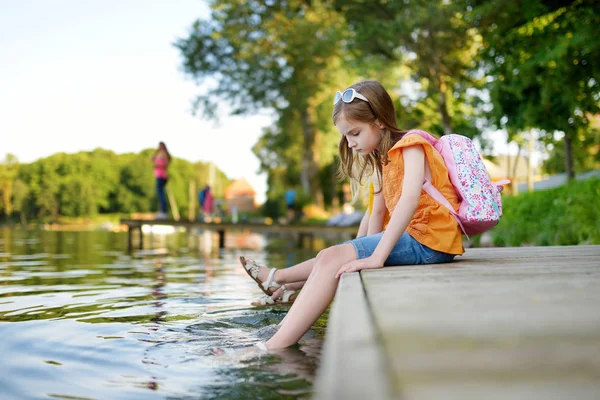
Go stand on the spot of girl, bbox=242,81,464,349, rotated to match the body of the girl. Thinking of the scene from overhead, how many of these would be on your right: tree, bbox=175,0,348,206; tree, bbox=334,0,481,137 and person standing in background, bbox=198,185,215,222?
3

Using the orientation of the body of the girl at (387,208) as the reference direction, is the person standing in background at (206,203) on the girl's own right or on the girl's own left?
on the girl's own right

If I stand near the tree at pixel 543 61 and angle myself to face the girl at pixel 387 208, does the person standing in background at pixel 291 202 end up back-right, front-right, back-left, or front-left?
back-right

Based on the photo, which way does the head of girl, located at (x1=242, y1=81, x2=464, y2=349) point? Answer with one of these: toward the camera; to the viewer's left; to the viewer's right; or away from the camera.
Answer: to the viewer's left

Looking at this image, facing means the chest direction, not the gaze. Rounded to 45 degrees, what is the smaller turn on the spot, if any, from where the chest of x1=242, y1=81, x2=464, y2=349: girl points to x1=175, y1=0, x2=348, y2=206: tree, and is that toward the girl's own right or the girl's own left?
approximately 90° to the girl's own right

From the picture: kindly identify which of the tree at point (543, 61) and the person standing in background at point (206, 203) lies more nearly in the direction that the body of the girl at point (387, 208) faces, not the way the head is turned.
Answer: the person standing in background

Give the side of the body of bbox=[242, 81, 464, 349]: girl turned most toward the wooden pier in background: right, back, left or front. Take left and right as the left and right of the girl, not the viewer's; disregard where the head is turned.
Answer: right

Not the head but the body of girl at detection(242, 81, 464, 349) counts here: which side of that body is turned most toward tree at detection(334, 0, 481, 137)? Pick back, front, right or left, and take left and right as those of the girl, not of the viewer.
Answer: right

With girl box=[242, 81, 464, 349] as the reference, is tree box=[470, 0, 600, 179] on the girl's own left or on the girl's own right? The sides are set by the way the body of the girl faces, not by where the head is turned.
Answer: on the girl's own right

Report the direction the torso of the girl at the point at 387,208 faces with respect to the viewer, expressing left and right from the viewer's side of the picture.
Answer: facing to the left of the viewer
